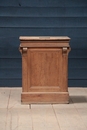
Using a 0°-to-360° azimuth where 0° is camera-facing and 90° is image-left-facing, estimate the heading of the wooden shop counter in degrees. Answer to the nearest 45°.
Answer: approximately 0°
